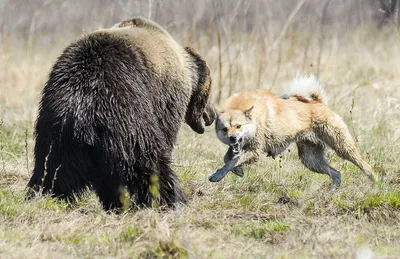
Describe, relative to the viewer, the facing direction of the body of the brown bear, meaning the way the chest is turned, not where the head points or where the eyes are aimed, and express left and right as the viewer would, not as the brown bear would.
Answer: facing away from the viewer and to the right of the viewer
